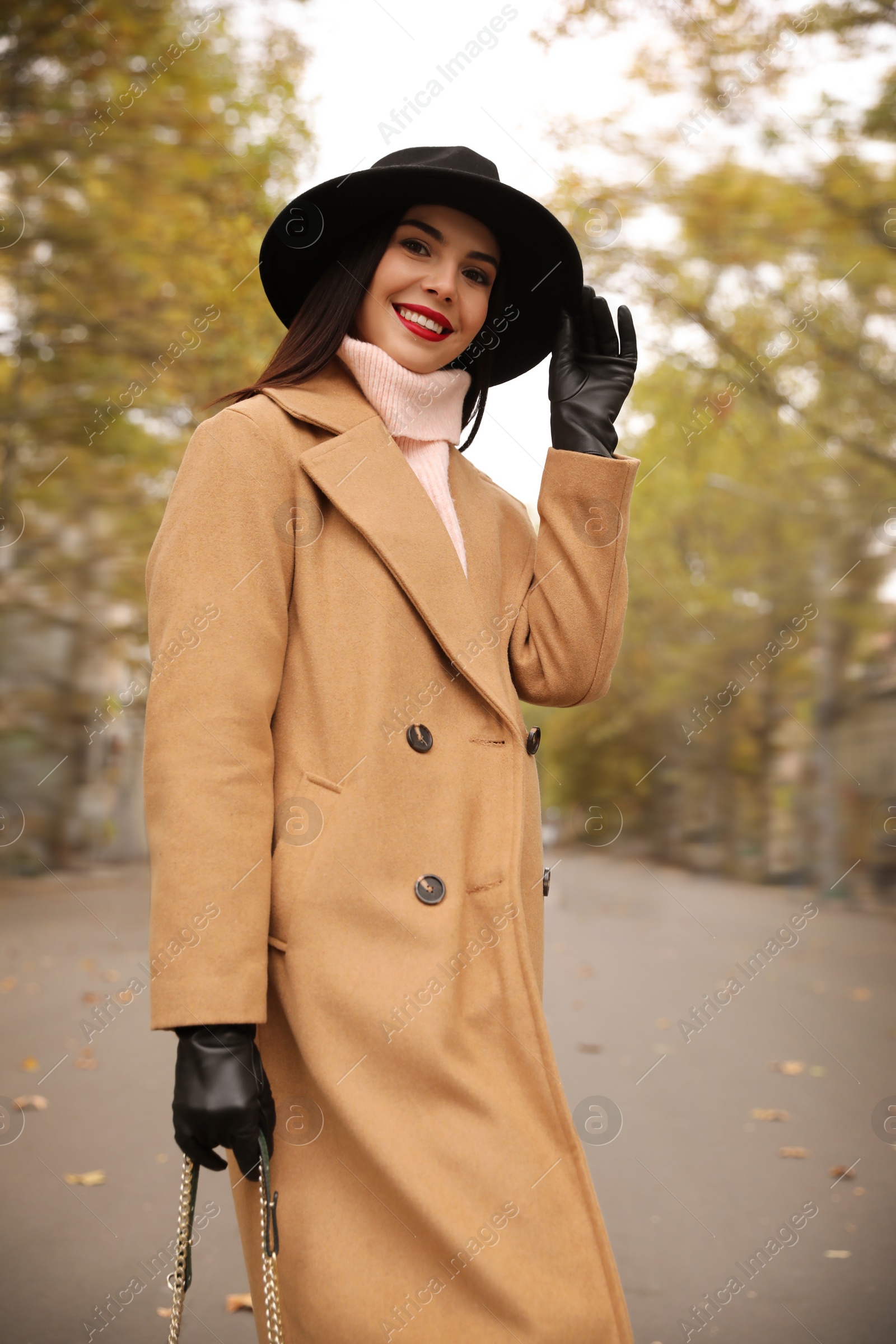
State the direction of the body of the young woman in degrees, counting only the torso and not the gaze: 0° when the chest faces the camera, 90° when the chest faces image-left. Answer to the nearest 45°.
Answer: approximately 315°

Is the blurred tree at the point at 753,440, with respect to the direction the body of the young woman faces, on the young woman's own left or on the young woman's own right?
on the young woman's own left

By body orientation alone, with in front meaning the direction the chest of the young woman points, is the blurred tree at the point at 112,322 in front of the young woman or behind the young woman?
behind
